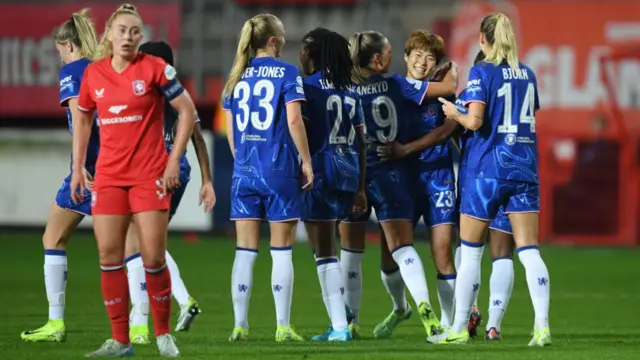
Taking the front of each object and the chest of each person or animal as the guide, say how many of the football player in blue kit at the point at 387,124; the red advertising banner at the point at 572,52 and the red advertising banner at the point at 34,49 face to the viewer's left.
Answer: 0

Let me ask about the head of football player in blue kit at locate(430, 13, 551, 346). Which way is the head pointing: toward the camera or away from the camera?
away from the camera

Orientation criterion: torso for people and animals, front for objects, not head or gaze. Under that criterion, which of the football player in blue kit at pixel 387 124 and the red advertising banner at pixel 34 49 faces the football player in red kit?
the red advertising banner

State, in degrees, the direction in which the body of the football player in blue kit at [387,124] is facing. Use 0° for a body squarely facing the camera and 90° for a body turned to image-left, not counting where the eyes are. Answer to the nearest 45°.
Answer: approximately 225°

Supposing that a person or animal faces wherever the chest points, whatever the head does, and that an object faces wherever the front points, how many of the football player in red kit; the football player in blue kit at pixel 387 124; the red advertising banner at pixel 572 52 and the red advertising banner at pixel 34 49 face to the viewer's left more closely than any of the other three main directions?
0

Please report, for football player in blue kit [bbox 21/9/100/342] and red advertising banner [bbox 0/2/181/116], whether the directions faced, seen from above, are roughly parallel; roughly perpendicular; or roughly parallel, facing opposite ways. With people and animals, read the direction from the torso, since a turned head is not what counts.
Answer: roughly perpendicular

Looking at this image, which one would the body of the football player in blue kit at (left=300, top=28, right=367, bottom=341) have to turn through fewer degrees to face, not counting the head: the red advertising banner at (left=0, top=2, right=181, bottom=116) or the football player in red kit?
the red advertising banner

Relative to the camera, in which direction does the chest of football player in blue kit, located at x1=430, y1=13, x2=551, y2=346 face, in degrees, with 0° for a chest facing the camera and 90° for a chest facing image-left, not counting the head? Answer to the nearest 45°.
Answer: approximately 135°

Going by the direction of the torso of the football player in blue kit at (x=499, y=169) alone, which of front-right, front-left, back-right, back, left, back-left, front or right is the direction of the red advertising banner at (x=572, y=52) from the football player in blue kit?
front-right

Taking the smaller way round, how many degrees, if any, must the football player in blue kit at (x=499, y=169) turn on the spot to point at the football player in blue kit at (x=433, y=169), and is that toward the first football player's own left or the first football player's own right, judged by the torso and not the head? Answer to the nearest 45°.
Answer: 0° — they already face them

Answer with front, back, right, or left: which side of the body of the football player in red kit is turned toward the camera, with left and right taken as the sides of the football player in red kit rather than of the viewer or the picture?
front

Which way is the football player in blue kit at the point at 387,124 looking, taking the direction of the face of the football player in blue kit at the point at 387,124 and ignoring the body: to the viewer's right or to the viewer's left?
to the viewer's right

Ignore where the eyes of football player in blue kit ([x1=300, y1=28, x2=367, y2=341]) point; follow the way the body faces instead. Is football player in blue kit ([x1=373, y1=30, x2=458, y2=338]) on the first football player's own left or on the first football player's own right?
on the first football player's own right

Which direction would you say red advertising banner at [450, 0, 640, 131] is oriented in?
toward the camera

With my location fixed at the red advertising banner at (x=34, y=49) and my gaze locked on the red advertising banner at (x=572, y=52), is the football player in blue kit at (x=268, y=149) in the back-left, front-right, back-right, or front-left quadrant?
front-right

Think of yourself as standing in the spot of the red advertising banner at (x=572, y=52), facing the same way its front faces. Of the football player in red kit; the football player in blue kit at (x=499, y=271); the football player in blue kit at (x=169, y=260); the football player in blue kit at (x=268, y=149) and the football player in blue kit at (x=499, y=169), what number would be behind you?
0

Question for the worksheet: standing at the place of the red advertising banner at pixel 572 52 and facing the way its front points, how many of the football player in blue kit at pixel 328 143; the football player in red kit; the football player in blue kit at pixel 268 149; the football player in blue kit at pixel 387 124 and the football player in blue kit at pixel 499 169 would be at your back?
0
